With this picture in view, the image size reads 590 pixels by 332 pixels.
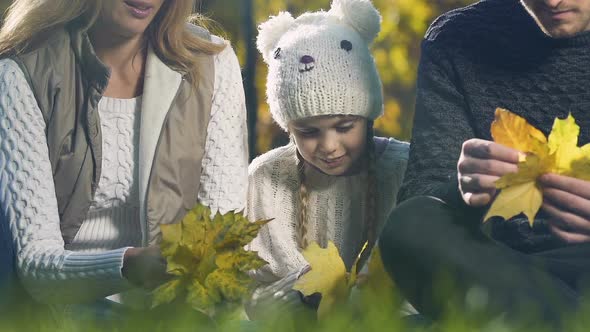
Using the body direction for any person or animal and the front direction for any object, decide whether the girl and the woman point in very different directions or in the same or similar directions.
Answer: same or similar directions

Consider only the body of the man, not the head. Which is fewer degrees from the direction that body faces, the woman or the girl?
the woman

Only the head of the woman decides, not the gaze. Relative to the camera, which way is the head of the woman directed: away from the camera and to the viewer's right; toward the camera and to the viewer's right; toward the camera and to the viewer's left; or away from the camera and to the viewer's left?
toward the camera and to the viewer's right

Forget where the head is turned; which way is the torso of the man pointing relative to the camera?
toward the camera

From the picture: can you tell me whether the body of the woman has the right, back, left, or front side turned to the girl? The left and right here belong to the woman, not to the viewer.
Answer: left

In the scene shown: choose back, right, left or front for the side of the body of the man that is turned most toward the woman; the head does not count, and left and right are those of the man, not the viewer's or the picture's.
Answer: right

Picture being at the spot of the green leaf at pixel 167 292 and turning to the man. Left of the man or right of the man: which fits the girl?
left

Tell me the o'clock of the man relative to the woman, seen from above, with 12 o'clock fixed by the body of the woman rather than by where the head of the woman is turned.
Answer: The man is roughly at 10 o'clock from the woman.

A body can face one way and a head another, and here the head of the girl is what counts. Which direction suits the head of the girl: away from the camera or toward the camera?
toward the camera
